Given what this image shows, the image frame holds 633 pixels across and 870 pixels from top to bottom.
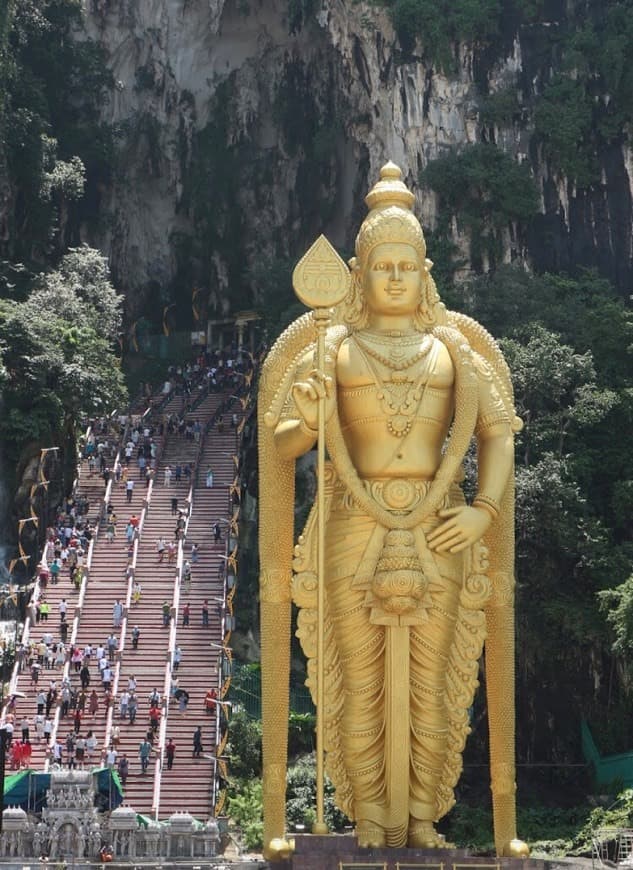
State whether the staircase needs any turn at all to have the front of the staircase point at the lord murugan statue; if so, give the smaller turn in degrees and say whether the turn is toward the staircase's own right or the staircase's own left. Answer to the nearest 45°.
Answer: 0° — it already faces it

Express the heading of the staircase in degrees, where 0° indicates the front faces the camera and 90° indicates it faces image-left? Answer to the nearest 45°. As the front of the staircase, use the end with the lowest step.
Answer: approximately 0°

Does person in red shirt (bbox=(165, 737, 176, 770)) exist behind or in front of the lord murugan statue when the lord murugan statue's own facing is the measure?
behind

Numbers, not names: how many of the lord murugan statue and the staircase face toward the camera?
2
